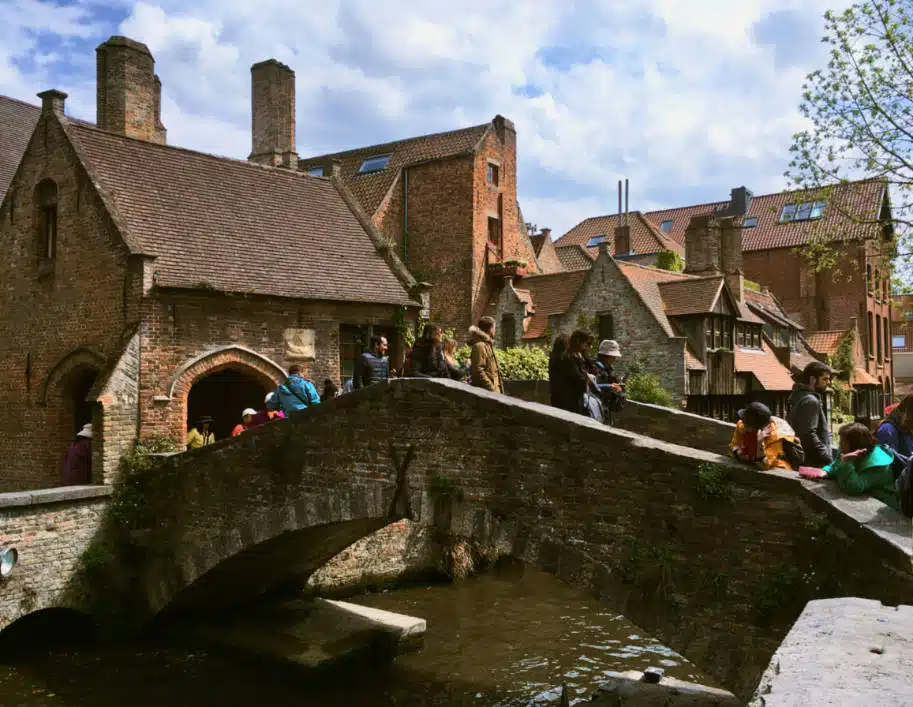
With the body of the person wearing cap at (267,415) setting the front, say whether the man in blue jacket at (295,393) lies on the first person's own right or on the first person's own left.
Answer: on the first person's own right

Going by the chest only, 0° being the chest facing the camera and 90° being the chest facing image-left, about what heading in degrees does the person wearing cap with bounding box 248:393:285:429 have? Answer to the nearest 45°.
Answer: approximately 270°
